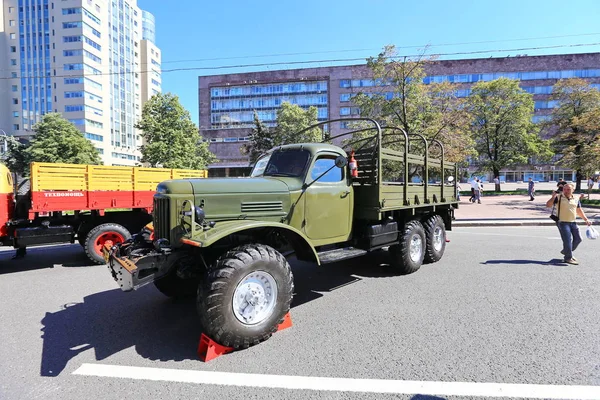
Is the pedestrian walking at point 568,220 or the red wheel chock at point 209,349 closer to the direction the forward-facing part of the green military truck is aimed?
the red wheel chock

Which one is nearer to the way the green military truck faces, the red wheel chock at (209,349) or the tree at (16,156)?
the red wheel chock

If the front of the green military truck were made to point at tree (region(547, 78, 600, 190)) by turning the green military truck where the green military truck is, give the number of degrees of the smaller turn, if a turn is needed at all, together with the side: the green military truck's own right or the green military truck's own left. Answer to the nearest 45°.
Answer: approximately 180°

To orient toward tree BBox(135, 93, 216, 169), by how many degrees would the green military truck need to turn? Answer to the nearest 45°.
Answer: approximately 135° to its right

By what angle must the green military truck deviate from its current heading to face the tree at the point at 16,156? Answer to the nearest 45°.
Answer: approximately 90° to its right

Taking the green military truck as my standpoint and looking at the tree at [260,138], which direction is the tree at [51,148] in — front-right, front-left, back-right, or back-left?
front-left

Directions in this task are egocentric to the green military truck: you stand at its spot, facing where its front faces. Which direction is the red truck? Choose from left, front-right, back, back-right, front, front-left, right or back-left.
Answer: right

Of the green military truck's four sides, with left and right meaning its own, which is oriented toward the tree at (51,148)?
right

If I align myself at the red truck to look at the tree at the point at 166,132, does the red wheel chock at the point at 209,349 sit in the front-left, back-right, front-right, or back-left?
back-right

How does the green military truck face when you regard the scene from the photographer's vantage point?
facing the viewer and to the left of the viewer

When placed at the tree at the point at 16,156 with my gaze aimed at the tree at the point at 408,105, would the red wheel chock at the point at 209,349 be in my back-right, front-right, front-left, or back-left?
front-right

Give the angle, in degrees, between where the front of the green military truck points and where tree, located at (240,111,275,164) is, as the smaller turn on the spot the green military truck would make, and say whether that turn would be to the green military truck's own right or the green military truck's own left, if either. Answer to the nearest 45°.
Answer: approximately 135° to the green military truck's own right

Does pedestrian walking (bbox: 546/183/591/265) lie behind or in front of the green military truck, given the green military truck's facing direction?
behind

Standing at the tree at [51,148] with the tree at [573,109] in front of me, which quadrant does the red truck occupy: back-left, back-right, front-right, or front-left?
front-right
